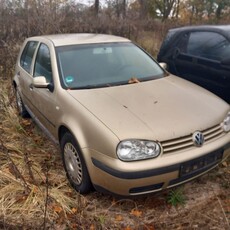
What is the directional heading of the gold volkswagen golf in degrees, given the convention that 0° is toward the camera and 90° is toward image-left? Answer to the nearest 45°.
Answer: approximately 315°

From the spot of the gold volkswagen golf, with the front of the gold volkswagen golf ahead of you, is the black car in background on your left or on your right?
on your left
